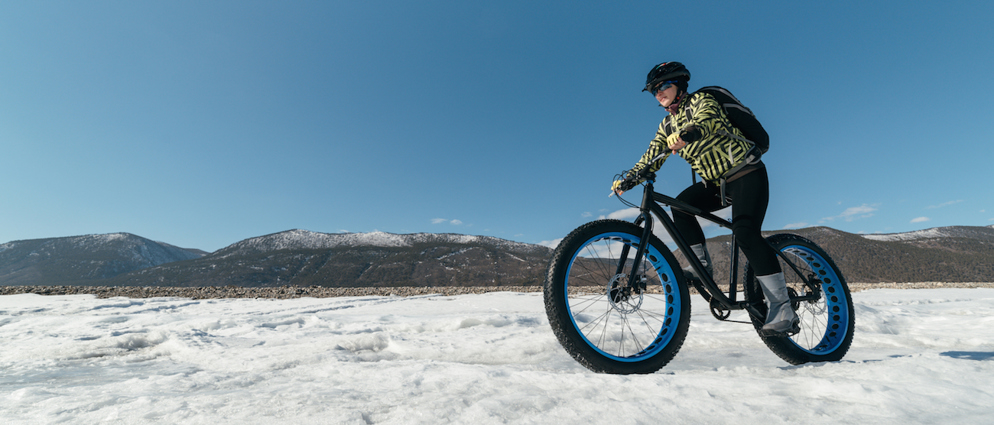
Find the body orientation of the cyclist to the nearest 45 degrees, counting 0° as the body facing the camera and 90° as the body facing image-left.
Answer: approximately 45°
